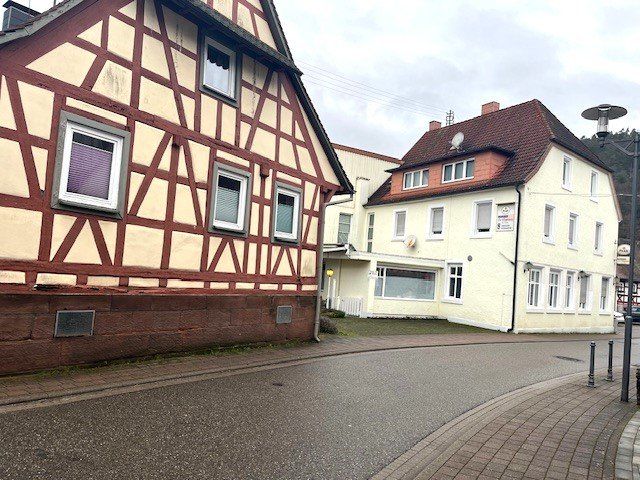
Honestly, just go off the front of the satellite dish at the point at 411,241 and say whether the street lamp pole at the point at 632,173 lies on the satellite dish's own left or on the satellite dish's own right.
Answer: on the satellite dish's own left

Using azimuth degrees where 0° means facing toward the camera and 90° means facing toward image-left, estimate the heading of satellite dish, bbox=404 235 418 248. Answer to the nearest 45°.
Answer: approximately 45°

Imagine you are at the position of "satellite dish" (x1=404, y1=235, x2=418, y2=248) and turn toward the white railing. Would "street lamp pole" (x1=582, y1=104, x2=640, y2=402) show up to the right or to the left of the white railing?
left
